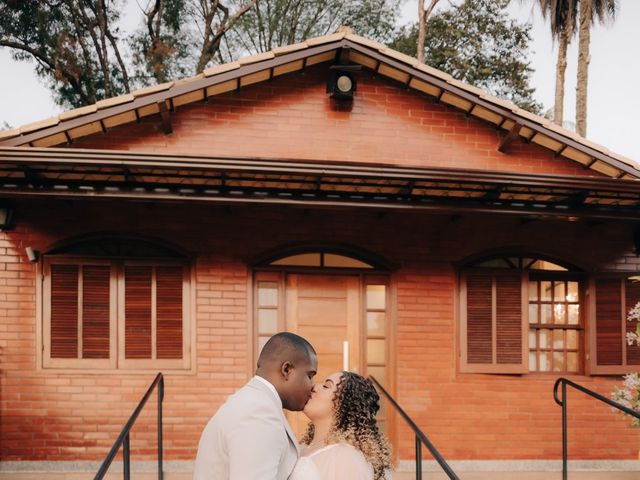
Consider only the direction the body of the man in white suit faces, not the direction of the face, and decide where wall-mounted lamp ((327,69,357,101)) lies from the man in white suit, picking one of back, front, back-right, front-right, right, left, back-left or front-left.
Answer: left

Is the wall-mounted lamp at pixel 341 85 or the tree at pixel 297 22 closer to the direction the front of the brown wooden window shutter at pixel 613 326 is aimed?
the wall-mounted lamp

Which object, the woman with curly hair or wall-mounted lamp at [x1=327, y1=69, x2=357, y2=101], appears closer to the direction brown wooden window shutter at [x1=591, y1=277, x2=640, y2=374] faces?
the woman with curly hair

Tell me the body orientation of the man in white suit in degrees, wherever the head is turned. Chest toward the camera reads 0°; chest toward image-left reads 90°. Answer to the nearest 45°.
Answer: approximately 270°

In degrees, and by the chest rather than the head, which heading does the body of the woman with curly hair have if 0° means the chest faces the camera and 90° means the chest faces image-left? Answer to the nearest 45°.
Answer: approximately 90°

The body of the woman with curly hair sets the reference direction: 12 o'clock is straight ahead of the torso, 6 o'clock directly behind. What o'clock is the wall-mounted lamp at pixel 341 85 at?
The wall-mounted lamp is roughly at 3 o'clock from the woman with curly hair.

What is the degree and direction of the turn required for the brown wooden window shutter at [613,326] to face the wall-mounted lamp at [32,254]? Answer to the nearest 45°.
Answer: approximately 45° to its right

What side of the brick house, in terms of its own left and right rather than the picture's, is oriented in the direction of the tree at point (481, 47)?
back

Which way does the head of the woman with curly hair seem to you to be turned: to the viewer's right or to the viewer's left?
to the viewer's left

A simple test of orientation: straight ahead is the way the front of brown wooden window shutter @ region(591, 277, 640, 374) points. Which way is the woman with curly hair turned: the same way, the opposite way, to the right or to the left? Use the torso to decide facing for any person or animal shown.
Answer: to the right

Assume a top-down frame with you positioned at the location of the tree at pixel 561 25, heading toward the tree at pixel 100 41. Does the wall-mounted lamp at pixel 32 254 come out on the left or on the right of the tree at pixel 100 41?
left
